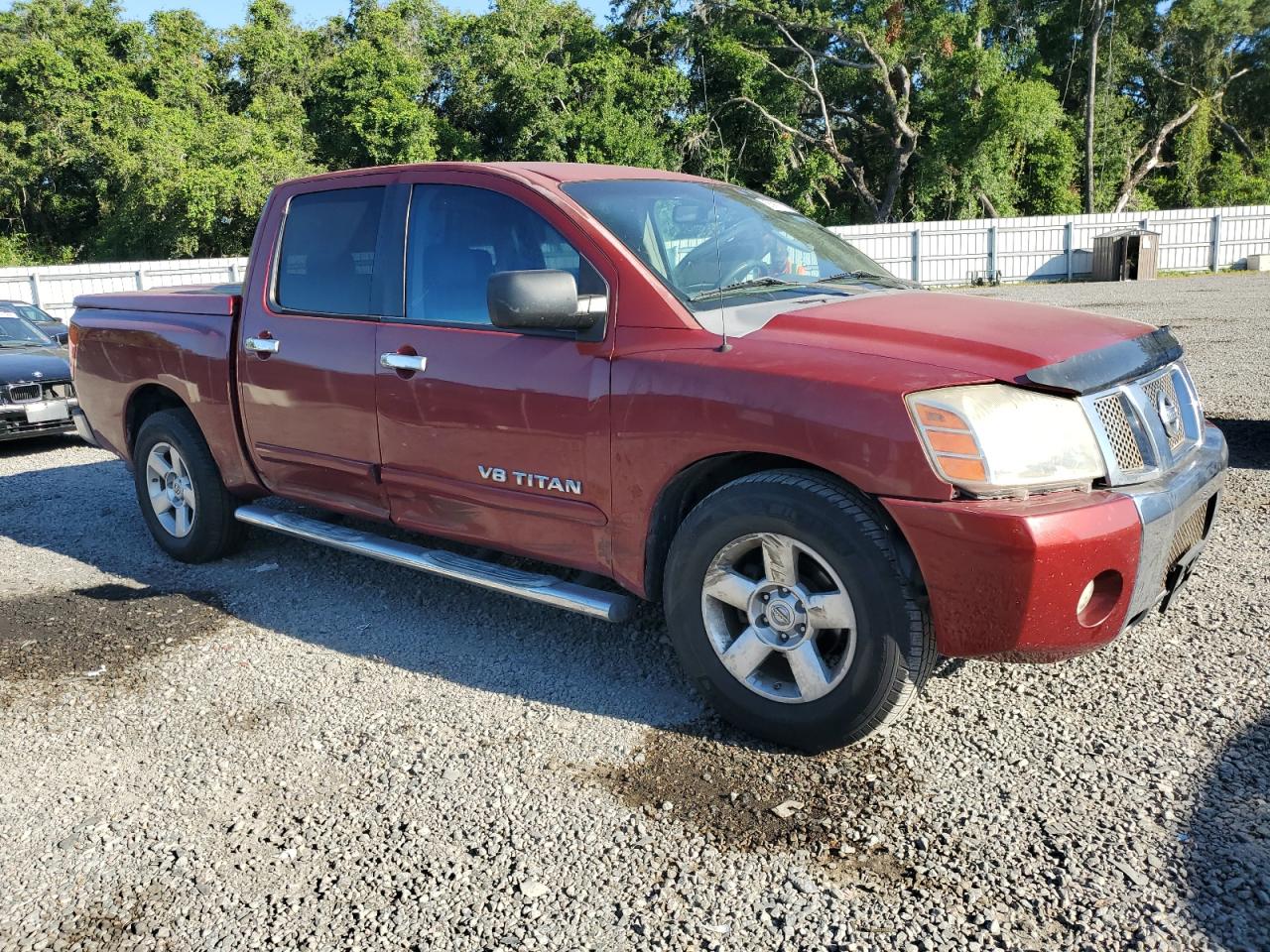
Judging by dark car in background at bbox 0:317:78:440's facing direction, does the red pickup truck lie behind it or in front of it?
in front

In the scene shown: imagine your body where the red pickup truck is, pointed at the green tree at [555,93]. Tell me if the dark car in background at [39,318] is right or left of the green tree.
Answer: left

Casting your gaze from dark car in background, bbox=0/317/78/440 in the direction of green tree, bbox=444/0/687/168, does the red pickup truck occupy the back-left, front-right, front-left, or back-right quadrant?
back-right

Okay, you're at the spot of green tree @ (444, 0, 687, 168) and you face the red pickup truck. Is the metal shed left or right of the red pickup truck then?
left

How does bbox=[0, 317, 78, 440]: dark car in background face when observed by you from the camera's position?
facing the viewer and to the right of the viewer

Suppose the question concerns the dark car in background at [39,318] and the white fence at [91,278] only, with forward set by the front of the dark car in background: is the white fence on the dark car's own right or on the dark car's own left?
on the dark car's own left

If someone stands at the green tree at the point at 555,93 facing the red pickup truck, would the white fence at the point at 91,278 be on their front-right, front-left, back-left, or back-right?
front-right

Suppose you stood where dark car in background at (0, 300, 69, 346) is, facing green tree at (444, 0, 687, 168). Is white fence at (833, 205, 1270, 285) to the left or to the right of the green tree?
right

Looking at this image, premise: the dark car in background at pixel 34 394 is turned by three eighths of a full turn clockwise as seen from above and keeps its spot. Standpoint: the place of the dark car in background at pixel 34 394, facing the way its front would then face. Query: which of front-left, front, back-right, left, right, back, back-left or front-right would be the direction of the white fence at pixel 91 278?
right

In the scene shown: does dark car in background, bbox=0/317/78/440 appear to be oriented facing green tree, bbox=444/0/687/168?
no

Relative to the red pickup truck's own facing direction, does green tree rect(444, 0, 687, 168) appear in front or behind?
behind

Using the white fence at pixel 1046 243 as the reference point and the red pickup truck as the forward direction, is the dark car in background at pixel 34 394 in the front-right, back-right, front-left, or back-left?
front-right

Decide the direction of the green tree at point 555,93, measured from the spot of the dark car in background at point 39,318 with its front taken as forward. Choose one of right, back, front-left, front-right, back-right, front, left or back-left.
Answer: left

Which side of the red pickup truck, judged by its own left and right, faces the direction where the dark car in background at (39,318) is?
back

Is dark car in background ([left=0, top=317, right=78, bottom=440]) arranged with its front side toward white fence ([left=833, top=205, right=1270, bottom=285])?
no

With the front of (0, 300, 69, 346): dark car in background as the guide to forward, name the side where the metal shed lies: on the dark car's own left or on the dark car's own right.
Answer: on the dark car's own left
